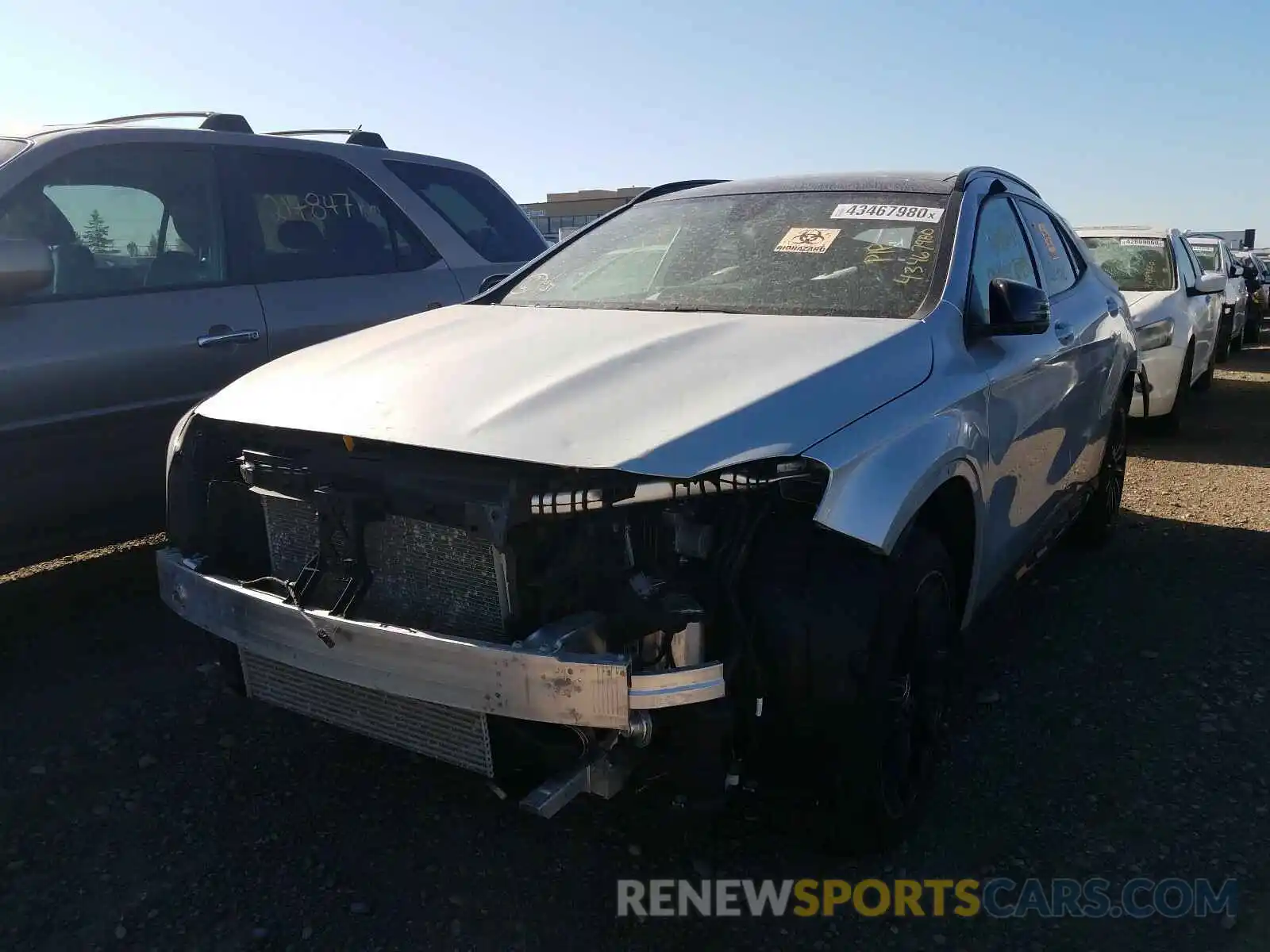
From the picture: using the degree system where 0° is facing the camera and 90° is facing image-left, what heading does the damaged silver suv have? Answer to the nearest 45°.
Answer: approximately 45°

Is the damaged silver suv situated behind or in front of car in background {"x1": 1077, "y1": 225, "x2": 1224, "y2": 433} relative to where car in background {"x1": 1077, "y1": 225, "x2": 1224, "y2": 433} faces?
in front

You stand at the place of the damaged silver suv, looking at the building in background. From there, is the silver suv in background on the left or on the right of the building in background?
left

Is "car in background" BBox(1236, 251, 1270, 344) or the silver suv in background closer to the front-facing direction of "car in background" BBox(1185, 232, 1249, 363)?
the silver suv in background

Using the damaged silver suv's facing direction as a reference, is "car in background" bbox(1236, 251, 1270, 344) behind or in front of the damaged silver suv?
behind

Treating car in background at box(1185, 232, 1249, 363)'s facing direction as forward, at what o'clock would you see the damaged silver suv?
The damaged silver suv is roughly at 12 o'clock from the car in background.

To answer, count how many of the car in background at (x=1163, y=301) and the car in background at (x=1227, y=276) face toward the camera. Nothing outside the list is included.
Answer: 2

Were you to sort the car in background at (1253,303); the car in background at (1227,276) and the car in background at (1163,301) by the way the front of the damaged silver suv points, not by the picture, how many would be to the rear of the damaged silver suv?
3

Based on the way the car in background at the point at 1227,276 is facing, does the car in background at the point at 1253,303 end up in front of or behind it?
behind

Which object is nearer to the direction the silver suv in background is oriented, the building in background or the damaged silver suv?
the damaged silver suv

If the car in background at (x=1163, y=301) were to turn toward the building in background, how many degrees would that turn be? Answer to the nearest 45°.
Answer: approximately 135° to its right
